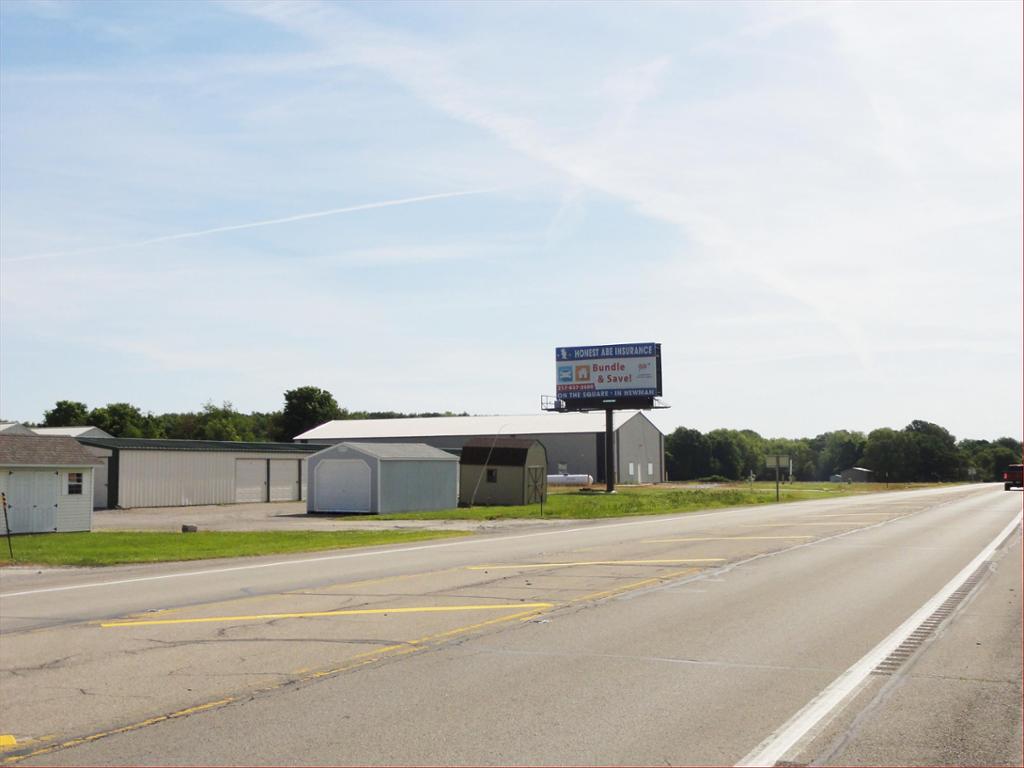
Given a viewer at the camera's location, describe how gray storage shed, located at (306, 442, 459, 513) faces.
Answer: facing the viewer and to the left of the viewer

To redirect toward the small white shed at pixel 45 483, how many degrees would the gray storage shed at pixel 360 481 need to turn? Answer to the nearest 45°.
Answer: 0° — it already faces it

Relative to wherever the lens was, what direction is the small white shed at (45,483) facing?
facing the viewer

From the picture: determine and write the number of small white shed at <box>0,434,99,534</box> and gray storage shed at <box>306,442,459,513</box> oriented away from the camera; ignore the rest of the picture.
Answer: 0

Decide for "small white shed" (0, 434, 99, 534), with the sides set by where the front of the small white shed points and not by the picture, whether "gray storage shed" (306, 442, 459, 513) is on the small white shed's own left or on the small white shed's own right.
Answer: on the small white shed's own left
